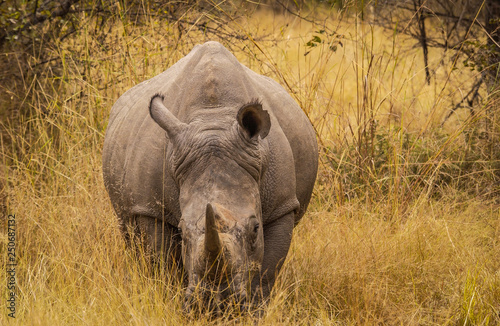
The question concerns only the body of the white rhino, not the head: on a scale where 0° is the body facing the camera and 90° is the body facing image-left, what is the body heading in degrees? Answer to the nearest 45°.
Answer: approximately 0°
